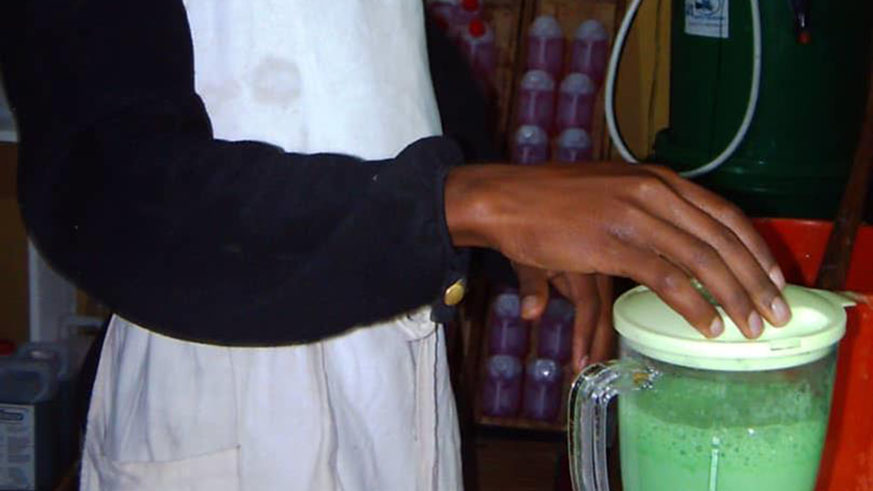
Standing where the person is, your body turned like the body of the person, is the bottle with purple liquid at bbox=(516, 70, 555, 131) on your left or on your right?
on your left

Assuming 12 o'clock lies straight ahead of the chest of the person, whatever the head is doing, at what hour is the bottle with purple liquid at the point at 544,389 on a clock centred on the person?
The bottle with purple liquid is roughly at 8 o'clock from the person.

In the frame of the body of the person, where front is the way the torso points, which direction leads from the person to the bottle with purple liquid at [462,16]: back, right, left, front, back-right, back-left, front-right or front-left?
back-left

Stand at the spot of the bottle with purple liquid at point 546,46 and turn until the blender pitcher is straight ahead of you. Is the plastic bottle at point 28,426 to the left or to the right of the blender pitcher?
right

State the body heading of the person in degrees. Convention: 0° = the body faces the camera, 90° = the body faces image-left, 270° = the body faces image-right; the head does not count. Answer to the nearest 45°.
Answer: approximately 315°

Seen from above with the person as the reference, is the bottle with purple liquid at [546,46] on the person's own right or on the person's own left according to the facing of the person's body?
on the person's own left

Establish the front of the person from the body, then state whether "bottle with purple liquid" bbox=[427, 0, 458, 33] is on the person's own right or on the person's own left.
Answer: on the person's own left

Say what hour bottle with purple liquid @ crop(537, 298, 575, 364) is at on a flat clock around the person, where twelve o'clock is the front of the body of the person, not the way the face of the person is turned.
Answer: The bottle with purple liquid is roughly at 8 o'clock from the person.

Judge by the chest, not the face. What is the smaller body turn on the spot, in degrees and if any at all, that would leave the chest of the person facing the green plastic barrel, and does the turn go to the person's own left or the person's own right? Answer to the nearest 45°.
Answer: approximately 90° to the person's own left
